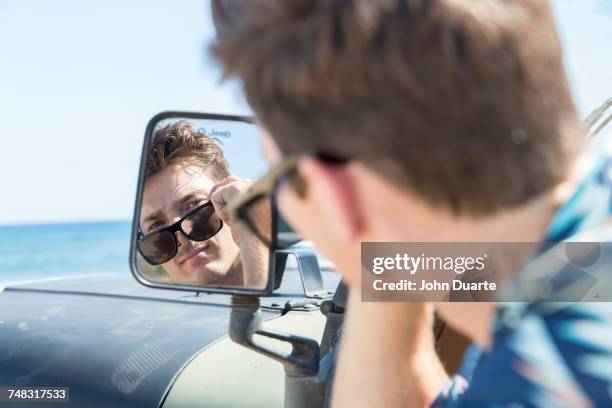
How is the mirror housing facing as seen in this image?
toward the camera
